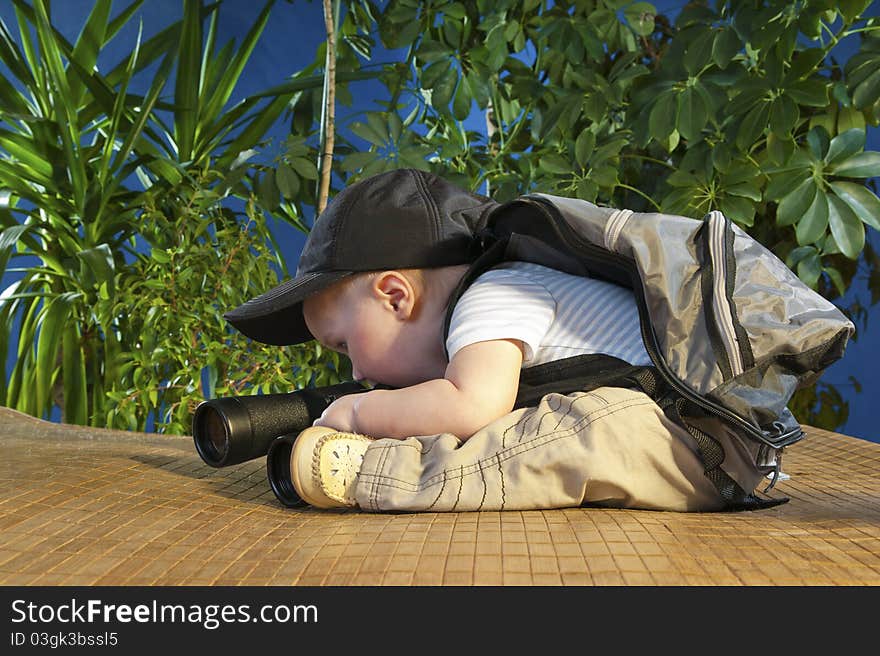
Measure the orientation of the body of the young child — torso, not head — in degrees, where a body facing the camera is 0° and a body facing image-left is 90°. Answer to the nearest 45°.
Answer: approximately 90°

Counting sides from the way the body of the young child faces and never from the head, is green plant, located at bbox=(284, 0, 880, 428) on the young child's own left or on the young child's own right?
on the young child's own right
